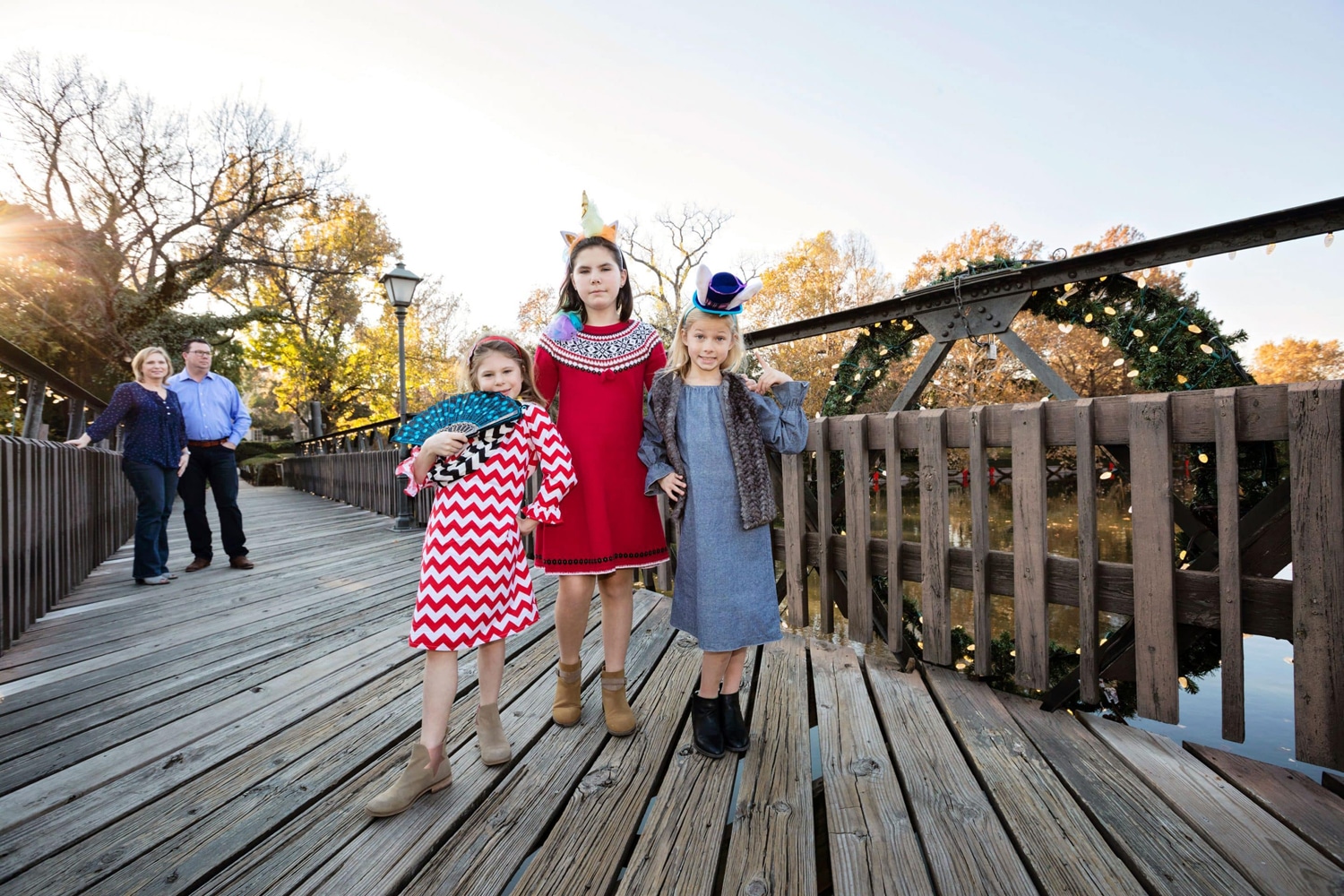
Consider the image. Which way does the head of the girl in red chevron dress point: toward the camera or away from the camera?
toward the camera

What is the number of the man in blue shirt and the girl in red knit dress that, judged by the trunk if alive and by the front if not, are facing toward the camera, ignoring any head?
2

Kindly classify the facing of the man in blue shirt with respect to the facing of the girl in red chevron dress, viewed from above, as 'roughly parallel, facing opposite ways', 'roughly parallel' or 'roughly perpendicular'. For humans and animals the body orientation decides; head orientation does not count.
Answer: roughly parallel

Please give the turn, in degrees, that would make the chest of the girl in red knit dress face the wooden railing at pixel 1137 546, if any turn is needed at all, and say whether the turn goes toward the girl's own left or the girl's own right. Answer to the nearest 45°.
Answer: approximately 90° to the girl's own left

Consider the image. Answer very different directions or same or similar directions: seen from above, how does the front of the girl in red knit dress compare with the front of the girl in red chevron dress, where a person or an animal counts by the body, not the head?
same or similar directions

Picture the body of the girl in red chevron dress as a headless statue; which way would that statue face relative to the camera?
toward the camera

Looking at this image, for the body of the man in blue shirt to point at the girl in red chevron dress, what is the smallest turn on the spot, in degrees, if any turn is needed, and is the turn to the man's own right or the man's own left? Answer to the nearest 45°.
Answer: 0° — they already face them

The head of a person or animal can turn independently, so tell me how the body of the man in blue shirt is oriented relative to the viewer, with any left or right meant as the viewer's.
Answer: facing the viewer

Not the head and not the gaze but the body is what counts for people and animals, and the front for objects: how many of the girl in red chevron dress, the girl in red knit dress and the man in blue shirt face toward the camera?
3

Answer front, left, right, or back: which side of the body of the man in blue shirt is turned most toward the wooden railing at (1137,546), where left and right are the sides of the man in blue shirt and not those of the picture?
front

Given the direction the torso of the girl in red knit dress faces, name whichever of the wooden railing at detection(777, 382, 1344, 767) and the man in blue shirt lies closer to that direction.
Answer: the wooden railing

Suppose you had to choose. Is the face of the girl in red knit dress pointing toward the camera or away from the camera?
toward the camera

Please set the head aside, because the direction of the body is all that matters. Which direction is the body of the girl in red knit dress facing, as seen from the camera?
toward the camera

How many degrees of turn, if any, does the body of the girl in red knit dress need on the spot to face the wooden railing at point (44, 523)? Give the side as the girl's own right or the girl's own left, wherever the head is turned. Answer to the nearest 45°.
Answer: approximately 135° to the girl's own right
